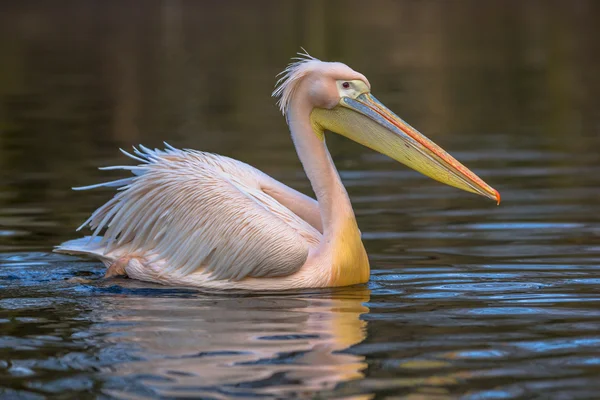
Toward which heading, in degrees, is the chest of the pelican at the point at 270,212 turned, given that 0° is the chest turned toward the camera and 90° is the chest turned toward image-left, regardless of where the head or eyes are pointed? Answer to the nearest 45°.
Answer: approximately 270°
